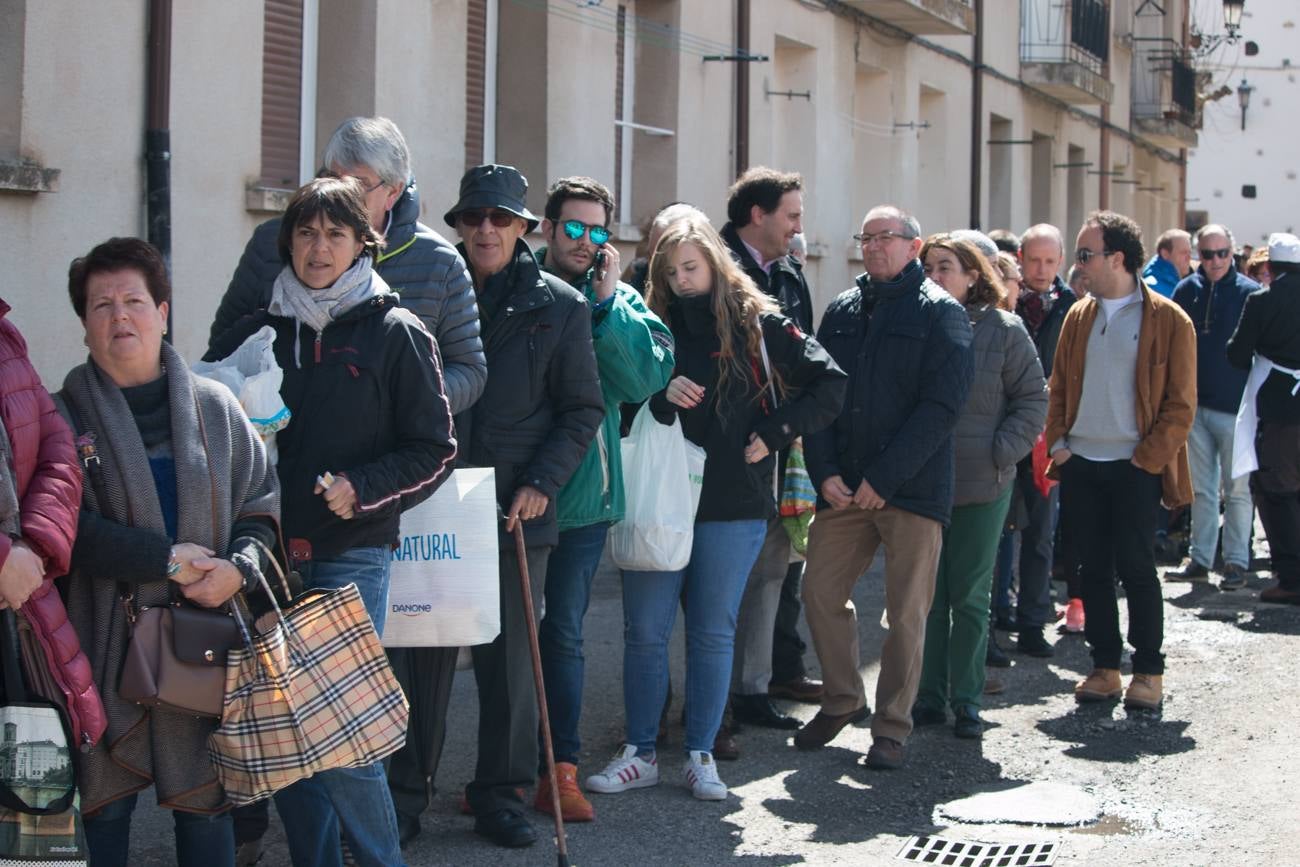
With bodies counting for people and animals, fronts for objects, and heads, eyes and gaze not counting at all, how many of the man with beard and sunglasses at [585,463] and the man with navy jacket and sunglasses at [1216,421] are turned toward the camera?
2

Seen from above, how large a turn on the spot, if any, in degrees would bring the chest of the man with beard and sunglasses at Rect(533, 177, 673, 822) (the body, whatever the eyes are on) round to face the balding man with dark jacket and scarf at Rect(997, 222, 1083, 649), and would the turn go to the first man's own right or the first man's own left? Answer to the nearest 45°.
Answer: approximately 135° to the first man's own left

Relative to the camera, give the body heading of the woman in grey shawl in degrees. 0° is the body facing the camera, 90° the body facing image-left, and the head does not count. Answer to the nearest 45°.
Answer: approximately 0°

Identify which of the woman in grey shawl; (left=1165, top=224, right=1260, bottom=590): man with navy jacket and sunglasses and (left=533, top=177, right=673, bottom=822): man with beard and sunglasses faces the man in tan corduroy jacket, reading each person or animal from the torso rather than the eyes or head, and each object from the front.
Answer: (left=1165, top=224, right=1260, bottom=590): man with navy jacket and sunglasses

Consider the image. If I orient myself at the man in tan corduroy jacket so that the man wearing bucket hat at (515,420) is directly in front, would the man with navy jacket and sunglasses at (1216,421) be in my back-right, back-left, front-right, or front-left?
back-right
